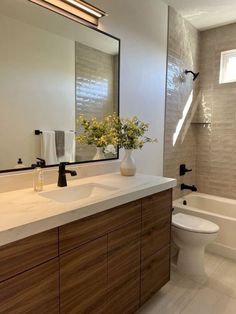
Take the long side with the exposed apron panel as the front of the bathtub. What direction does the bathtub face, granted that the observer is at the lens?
facing the viewer and to the left of the viewer

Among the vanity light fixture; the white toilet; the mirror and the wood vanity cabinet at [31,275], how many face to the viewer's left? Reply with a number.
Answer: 0

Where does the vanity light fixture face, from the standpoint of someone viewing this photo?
facing the viewer and to the right of the viewer

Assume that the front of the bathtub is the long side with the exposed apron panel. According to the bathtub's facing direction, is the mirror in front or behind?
in front

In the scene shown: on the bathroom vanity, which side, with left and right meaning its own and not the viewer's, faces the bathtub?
left

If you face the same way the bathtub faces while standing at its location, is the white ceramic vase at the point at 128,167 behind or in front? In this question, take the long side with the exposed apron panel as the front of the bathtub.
in front

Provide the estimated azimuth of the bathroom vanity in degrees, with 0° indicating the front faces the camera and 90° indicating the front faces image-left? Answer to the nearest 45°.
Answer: approximately 315°

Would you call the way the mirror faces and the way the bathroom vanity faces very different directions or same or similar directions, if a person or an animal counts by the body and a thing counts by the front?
same or similar directions

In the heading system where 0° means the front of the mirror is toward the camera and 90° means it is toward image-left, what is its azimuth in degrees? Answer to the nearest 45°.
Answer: approximately 315°

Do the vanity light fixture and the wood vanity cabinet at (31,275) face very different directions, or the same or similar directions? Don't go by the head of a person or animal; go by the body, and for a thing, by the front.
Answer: same or similar directions

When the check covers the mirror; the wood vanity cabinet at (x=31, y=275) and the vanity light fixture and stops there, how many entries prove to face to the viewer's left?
0

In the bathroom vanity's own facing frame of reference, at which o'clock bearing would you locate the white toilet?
The white toilet is roughly at 9 o'clock from the bathroom vanity.
